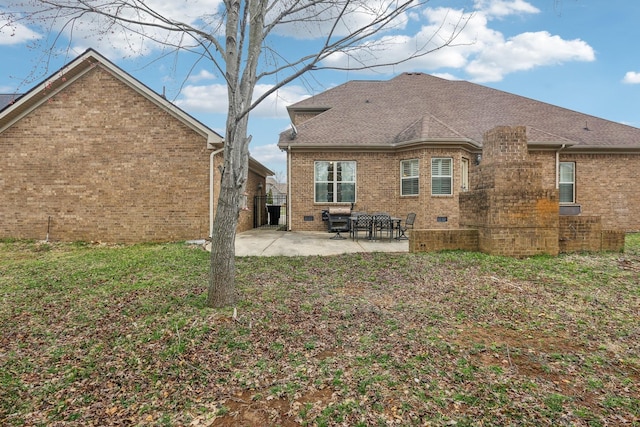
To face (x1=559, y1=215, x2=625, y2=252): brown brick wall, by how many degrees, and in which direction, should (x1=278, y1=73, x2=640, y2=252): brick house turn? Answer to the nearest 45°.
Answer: approximately 135° to its right

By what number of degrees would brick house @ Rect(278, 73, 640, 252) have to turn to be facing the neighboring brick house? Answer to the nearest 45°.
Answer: approximately 135° to its left

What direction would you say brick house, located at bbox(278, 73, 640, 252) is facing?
away from the camera

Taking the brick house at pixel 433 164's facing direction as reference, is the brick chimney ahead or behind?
behind
